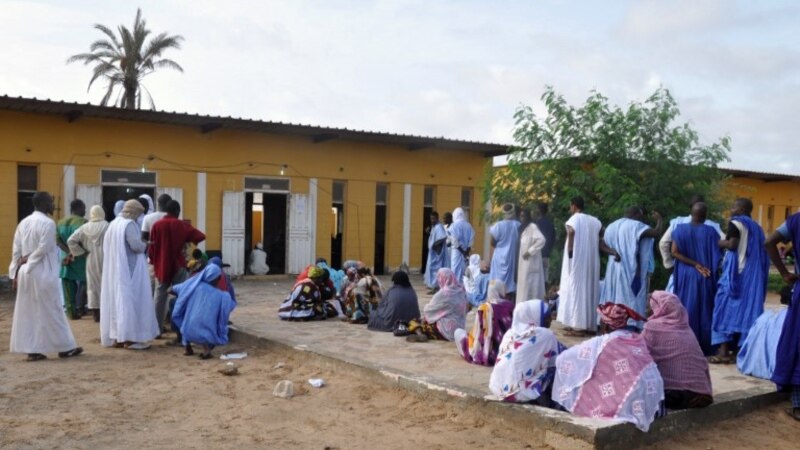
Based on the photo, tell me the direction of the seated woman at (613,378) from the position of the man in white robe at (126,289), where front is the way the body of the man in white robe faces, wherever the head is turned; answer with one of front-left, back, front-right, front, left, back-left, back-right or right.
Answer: right

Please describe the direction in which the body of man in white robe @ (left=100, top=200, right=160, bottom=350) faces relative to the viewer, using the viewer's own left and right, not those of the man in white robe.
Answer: facing away from the viewer and to the right of the viewer

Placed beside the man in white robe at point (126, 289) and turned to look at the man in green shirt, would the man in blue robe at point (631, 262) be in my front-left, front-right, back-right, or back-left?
back-right

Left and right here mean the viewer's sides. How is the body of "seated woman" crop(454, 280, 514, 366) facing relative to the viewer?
facing away from the viewer and to the left of the viewer

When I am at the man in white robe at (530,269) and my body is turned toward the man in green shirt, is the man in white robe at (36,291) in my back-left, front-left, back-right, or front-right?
front-left

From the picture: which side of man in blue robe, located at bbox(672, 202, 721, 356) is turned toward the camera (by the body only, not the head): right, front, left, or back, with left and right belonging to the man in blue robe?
back

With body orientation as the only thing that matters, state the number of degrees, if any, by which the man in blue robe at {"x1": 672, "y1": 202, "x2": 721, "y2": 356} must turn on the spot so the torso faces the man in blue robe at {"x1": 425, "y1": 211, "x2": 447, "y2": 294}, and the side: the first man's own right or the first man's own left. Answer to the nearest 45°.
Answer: approximately 45° to the first man's own left

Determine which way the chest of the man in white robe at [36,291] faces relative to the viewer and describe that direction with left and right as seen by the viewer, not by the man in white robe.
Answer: facing away from the viewer and to the right of the viewer

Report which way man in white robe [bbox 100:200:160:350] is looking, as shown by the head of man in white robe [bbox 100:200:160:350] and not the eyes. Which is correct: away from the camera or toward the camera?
away from the camera

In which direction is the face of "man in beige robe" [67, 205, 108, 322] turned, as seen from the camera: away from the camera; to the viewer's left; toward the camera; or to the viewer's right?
away from the camera

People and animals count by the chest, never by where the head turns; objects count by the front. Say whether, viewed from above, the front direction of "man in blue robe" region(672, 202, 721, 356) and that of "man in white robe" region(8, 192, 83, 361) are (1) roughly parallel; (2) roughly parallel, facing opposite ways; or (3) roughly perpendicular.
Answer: roughly parallel

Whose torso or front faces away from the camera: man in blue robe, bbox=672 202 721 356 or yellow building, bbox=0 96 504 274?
the man in blue robe

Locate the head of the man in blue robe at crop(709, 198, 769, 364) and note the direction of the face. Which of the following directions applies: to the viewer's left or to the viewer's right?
to the viewer's left
